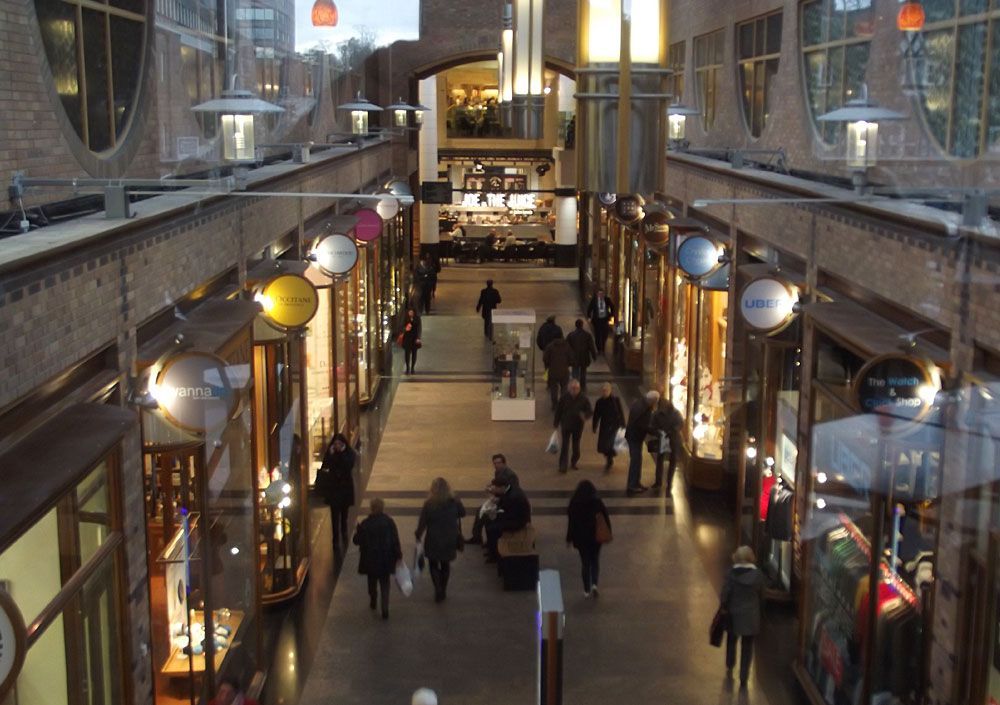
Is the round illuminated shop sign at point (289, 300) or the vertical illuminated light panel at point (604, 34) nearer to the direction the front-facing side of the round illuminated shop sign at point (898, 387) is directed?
the vertical illuminated light panel

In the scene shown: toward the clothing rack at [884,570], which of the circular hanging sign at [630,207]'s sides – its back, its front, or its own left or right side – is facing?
front

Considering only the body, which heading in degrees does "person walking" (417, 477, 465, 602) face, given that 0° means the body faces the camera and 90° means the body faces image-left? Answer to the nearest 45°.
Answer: approximately 180°

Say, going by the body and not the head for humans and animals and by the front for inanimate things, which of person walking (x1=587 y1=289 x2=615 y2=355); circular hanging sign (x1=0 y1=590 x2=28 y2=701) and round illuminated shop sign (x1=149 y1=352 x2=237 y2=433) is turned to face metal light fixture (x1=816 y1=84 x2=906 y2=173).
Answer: the person walking

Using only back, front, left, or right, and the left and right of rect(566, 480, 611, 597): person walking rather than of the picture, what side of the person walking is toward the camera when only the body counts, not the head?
back

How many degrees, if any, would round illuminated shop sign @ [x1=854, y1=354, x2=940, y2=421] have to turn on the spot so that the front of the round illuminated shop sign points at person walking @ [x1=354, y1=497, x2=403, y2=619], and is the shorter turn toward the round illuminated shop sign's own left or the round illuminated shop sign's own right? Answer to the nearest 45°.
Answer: approximately 135° to the round illuminated shop sign's own right

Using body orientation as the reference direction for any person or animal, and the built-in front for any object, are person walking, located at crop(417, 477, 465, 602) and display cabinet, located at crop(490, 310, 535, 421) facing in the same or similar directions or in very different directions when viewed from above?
very different directions

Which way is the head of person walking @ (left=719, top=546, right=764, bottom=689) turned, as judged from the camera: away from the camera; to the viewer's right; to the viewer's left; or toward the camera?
away from the camera

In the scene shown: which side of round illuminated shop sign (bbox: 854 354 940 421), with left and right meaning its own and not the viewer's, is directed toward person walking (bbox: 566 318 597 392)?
back

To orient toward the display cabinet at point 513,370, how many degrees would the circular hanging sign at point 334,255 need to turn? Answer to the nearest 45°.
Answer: approximately 135° to its left

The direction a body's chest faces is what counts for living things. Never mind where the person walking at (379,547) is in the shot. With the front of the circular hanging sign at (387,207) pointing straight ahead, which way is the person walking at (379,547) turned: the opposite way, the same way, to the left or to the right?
the opposite way

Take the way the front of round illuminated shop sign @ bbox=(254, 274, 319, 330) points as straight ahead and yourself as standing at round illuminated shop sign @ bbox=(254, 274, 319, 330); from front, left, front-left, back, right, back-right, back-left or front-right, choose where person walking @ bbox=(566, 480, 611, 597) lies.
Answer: left

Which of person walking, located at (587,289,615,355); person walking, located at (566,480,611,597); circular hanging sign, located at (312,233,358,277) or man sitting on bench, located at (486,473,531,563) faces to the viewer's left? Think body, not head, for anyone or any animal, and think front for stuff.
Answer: the man sitting on bench

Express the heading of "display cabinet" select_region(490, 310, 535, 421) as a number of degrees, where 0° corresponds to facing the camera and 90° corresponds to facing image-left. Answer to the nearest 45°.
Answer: approximately 0°

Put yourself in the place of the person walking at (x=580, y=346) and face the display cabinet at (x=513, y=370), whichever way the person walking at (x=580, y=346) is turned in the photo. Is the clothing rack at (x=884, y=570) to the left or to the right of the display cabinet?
left

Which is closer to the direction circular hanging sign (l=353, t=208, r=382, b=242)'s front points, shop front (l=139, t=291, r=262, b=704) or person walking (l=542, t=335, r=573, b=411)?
the shop front
